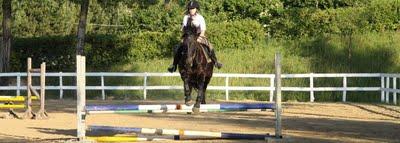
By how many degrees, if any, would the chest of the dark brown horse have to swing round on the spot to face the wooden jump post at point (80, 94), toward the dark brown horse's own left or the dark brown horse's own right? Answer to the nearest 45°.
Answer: approximately 45° to the dark brown horse's own right

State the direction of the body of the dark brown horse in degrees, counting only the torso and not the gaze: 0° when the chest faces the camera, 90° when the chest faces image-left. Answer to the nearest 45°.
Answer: approximately 0°
